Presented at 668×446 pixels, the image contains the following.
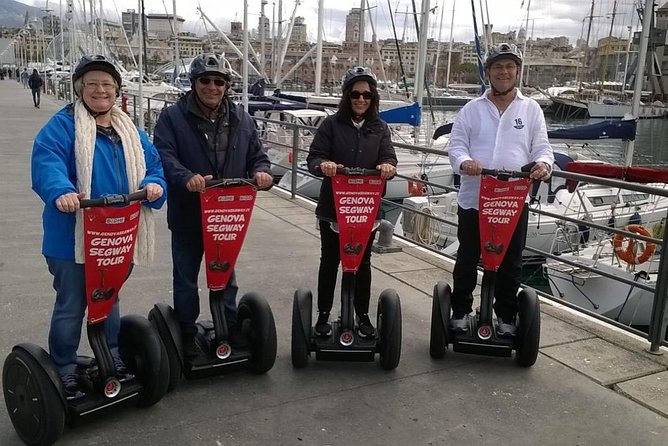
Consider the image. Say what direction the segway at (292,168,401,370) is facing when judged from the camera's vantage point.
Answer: facing the viewer

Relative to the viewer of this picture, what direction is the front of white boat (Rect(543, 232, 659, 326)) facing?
facing away from the viewer and to the right of the viewer

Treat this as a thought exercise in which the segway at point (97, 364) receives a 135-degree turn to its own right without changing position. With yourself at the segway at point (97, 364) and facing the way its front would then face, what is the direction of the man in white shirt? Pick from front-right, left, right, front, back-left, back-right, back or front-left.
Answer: back

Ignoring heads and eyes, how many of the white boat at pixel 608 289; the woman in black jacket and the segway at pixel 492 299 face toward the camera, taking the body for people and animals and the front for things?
2

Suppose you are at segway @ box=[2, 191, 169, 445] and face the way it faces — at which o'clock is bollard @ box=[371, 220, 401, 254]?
The bollard is roughly at 9 o'clock from the segway.

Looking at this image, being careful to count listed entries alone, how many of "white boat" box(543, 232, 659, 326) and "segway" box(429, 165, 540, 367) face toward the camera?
1

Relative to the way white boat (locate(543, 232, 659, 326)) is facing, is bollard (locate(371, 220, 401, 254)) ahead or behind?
behind

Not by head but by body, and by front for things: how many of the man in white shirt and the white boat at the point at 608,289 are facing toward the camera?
1

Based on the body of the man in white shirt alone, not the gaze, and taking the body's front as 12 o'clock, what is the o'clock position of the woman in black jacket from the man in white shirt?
The woman in black jacket is roughly at 2 o'clock from the man in white shirt.

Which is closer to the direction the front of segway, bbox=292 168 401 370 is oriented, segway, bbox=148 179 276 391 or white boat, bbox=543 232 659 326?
the segway

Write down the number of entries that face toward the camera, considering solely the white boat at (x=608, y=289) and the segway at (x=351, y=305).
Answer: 1
